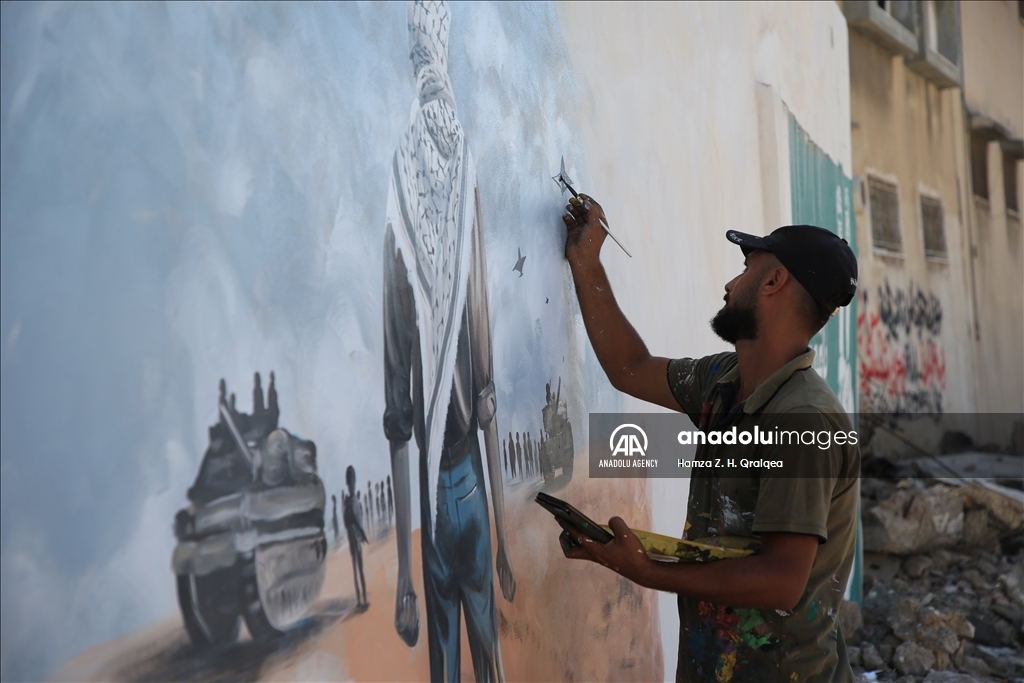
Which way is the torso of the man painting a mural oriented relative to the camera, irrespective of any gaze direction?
to the viewer's left
